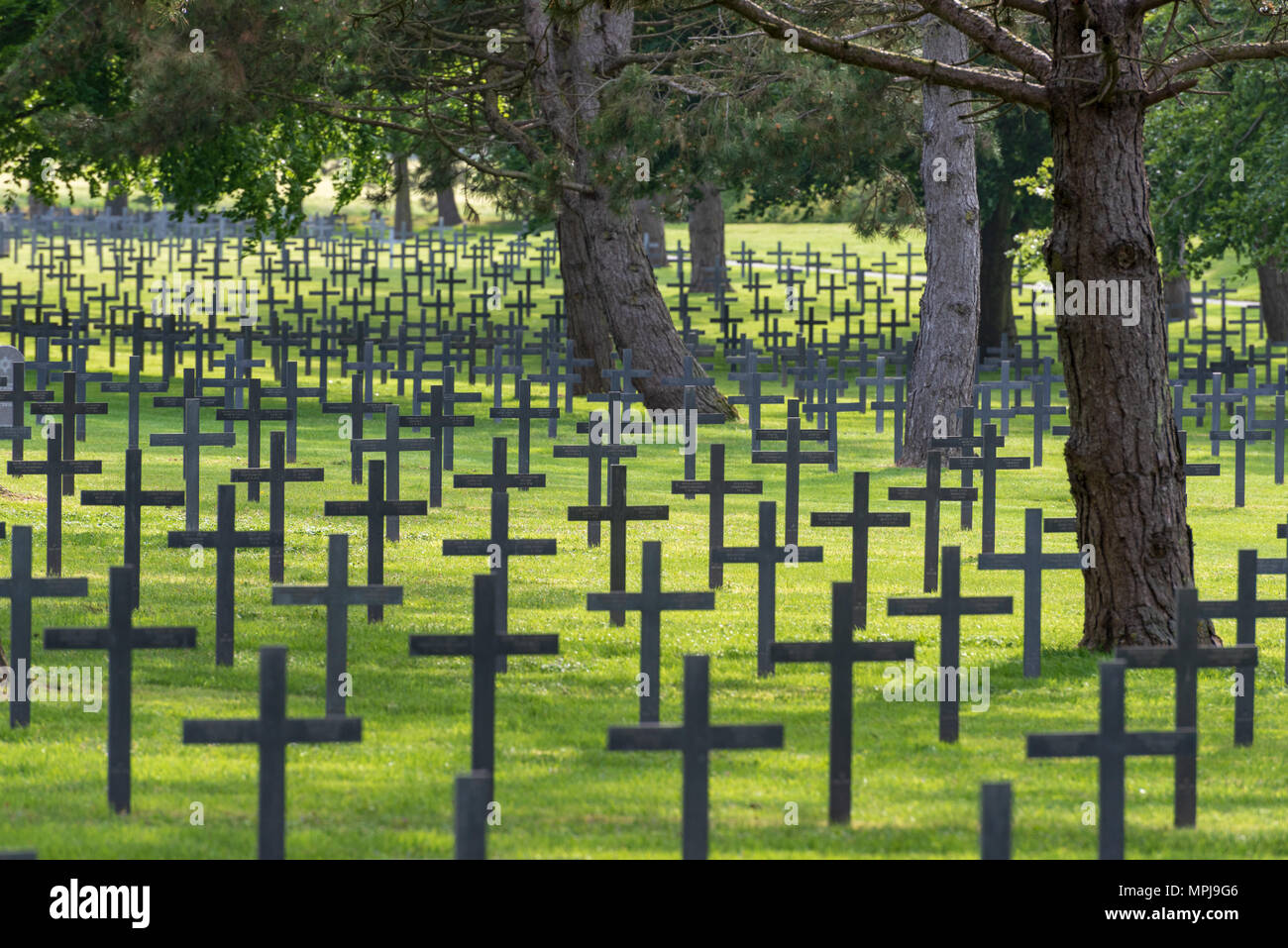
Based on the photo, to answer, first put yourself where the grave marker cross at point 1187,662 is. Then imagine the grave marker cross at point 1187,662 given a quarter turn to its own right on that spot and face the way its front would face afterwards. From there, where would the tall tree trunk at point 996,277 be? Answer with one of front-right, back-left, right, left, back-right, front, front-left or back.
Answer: right

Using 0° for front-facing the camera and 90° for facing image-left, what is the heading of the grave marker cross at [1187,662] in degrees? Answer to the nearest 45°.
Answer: approximately 0°

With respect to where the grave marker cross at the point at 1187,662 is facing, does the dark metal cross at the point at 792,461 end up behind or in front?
behind

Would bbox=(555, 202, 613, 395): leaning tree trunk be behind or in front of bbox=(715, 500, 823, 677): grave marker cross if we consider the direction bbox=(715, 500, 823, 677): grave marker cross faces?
behind

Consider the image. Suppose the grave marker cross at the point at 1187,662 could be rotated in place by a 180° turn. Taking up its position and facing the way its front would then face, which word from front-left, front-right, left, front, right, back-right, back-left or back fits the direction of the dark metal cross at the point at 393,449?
front-left

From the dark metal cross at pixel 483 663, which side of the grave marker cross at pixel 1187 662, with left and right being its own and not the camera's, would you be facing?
right

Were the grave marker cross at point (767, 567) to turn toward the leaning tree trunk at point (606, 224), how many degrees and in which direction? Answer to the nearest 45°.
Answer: approximately 180°

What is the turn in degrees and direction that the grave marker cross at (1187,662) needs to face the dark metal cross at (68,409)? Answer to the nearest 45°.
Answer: approximately 135° to its right

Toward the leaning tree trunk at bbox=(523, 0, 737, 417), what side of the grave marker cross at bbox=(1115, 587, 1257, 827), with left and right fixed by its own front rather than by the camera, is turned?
back

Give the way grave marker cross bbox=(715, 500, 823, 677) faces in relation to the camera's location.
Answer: facing the viewer

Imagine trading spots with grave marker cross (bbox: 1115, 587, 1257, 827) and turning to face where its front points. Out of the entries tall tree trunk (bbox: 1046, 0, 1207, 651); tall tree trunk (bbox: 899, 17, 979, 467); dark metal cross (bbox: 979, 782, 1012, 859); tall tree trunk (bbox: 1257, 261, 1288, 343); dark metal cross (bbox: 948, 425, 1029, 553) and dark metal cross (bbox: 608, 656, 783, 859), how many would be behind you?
4

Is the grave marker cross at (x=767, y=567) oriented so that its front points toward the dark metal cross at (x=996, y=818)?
yes

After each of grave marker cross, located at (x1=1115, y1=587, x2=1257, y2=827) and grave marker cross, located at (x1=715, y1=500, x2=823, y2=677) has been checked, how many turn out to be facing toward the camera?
2

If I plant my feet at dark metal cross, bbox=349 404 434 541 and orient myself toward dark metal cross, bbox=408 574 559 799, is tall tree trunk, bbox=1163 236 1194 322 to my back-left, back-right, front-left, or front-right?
back-left

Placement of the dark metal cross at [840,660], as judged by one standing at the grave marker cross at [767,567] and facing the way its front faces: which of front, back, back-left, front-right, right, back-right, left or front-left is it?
front

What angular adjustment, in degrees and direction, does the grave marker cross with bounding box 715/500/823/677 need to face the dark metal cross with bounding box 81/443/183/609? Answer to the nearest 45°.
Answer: approximately 90° to its right

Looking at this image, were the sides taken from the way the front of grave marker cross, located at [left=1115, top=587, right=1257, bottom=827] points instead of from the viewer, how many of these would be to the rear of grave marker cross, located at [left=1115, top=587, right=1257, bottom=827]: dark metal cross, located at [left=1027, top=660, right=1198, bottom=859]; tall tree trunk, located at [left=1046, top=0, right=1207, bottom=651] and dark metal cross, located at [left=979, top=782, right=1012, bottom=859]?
1
